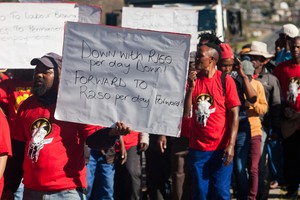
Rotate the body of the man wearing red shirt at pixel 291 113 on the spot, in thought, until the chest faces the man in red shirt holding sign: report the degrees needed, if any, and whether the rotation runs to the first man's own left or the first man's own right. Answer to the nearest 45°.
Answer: approximately 45° to the first man's own right

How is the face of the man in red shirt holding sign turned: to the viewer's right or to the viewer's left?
to the viewer's left

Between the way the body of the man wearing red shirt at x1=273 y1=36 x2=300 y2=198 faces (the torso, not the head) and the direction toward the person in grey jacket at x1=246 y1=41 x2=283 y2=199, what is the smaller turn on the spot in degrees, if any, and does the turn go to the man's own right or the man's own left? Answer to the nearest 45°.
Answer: approximately 45° to the man's own right

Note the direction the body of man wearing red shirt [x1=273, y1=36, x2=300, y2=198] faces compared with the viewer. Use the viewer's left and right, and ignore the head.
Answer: facing the viewer

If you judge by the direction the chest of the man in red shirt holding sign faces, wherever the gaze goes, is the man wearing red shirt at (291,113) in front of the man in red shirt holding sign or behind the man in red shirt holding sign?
behind

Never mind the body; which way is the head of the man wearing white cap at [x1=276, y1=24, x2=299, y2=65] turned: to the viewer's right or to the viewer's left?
to the viewer's left

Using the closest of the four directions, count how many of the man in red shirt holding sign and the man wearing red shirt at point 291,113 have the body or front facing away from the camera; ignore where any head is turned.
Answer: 0

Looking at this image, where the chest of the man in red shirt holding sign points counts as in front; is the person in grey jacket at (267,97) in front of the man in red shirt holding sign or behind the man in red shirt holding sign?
behind
